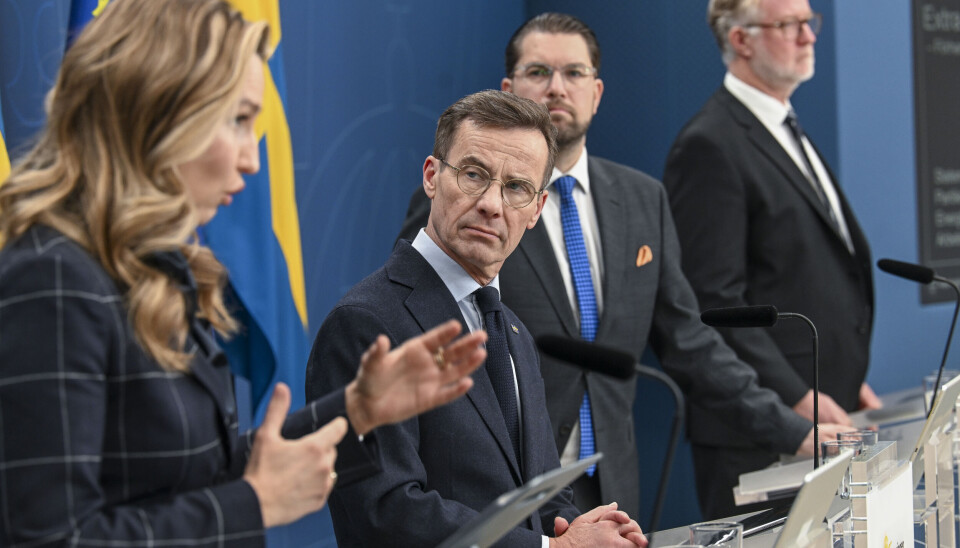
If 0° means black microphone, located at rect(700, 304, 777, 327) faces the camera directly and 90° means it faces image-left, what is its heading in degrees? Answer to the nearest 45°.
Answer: approximately 90°

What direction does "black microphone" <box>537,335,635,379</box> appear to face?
to the viewer's left

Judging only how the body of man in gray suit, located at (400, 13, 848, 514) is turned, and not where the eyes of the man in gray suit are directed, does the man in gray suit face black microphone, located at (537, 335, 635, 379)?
yes

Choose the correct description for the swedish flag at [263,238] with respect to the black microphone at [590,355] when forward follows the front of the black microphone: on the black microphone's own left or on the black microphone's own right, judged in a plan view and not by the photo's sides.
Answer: on the black microphone's own right

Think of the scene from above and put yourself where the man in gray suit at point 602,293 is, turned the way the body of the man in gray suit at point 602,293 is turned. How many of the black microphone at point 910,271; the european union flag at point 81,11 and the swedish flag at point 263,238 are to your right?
2

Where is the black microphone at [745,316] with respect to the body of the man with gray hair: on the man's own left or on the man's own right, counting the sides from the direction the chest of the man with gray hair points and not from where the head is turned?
on the man's own right

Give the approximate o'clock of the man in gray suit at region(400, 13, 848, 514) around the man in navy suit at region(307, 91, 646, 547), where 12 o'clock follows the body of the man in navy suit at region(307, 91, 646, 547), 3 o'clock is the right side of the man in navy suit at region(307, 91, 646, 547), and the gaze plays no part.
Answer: the man in gray suit at region(400, 13, 848, 514) is roughly at 8 o'clock from the man in navy suit at region(307, 91, 646, 547).

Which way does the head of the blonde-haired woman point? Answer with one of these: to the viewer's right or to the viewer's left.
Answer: to the viewer's right

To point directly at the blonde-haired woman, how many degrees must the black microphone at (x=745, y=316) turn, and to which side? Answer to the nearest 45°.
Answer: approximately 45° to its left

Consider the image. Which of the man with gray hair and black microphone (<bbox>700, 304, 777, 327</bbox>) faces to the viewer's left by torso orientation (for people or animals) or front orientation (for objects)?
the black microphone
